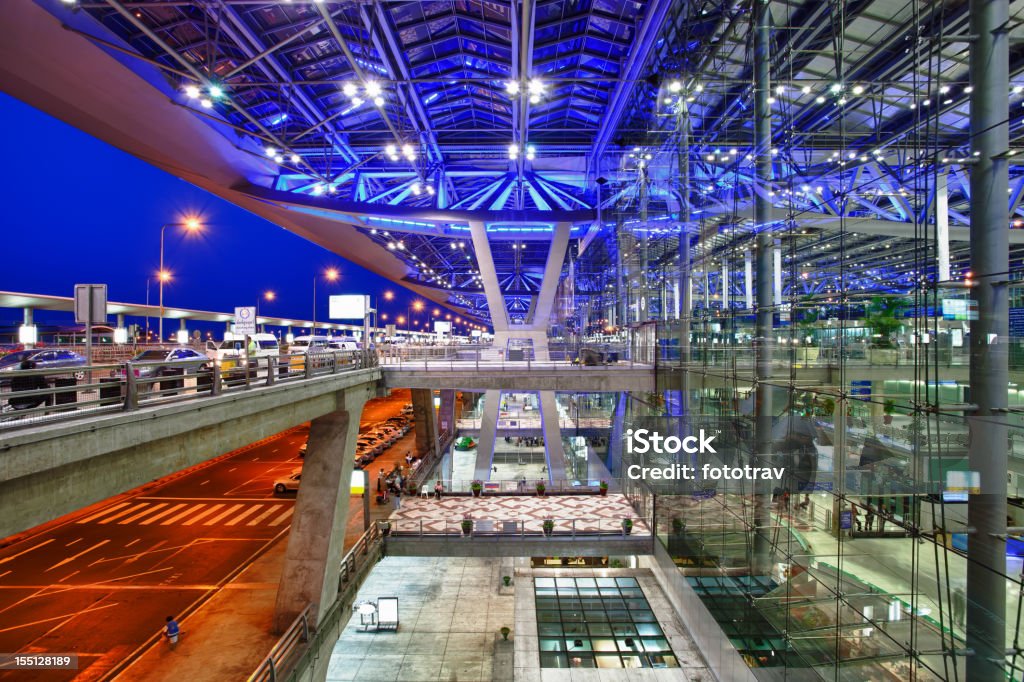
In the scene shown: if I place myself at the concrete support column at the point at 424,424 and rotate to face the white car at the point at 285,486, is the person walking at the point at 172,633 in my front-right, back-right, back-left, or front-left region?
front-left

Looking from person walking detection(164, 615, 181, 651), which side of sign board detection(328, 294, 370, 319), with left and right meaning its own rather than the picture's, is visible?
front

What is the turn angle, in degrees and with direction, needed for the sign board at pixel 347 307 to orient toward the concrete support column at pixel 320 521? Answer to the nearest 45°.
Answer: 0° — it already faces it

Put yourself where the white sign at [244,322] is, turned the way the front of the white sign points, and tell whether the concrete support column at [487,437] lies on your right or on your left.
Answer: on your left

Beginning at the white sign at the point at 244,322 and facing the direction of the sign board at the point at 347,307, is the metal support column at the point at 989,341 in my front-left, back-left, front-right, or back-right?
back-right

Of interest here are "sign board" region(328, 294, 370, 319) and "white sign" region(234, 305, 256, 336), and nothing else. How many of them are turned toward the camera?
2

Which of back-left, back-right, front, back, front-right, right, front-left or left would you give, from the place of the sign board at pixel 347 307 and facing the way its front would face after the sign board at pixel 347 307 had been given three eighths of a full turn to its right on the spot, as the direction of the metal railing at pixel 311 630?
back-left

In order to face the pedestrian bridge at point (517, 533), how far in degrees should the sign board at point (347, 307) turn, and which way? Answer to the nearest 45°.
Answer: approximately 45° to its left

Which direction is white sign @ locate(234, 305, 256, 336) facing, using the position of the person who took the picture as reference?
facing the viewer

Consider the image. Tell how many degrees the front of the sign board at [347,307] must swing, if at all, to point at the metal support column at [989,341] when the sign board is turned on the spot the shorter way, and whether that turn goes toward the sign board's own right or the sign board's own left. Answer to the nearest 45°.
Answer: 0° — it already faces it

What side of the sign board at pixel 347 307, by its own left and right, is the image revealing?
front

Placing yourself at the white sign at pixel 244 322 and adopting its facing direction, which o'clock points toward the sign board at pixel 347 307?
The sign board is roughly at 7 o'clock from the white sign.

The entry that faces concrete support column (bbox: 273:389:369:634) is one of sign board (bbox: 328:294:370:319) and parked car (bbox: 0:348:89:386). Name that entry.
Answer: the sign board

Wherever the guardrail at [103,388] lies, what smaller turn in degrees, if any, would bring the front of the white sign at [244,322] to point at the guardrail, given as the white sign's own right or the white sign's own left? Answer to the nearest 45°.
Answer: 0° — it already faces it

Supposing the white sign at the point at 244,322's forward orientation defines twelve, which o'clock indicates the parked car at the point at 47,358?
The parked car is roughly at 3 o'clock from the white sign.

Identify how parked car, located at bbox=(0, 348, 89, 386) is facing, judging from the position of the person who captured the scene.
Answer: facing the viewer and to the left of the viewer
